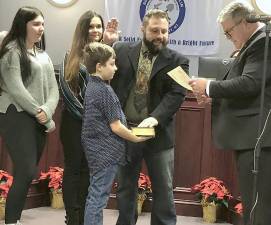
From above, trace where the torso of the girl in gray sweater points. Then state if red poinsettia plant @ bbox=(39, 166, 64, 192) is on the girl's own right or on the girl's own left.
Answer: on the girl's own left

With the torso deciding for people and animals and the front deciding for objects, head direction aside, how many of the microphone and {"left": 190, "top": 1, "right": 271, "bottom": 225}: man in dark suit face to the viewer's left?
2

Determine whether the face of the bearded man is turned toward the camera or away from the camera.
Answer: toward the camera

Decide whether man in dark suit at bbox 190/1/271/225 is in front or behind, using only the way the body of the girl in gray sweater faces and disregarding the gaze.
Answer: in front

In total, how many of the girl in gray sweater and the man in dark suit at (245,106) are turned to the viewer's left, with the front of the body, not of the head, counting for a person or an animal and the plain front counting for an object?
1

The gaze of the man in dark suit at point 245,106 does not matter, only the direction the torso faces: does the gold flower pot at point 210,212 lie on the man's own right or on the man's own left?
on the man's own right

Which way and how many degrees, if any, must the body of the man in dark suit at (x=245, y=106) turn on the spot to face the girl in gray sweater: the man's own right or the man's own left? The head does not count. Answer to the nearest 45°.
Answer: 0° — they already face them

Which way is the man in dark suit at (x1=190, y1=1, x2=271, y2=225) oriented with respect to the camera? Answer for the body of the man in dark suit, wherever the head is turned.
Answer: to the viewer's left

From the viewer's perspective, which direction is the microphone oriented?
to the viewer's left

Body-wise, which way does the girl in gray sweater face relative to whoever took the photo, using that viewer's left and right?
facing the viewer and to the right of the viewer

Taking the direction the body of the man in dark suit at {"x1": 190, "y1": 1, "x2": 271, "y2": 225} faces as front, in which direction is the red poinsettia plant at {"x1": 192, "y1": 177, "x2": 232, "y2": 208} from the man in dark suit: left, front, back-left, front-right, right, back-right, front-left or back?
right

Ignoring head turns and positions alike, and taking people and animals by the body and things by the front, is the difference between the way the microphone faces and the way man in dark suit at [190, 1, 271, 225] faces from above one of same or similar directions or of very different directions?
same or similar directions

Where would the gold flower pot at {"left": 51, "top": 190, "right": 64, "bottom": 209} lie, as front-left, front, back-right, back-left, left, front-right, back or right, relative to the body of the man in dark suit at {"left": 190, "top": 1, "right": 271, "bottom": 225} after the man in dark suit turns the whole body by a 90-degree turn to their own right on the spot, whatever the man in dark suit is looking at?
front-left
